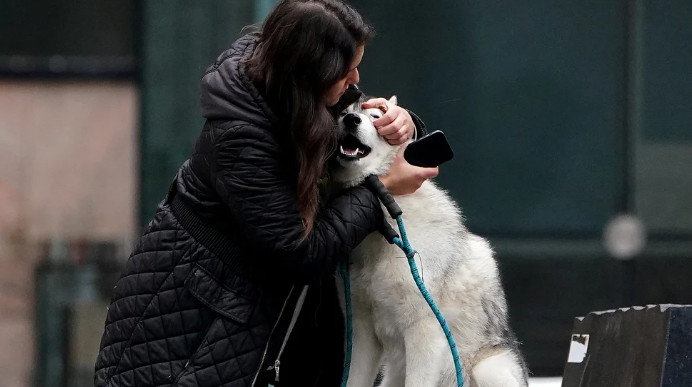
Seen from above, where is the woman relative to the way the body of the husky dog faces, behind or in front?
in front

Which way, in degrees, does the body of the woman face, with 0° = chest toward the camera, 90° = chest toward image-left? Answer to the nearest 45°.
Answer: approximately 270°

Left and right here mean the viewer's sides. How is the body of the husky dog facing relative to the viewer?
facing the viewer and to the left of the viewer

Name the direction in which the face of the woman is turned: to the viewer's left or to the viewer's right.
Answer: to the viewer's right

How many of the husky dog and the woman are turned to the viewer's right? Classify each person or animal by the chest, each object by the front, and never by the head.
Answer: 1
